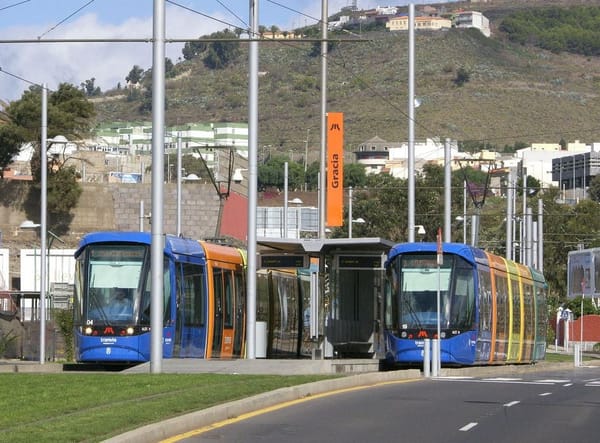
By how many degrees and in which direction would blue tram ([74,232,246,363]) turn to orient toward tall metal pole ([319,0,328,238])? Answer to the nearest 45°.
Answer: approximately 180°

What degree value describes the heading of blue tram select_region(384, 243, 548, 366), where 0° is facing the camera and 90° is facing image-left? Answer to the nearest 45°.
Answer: approximately 45°

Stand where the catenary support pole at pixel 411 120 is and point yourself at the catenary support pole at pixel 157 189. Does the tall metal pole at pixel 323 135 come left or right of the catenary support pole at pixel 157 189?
right

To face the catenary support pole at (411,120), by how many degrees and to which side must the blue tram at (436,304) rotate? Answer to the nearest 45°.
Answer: approximately 135° to its right

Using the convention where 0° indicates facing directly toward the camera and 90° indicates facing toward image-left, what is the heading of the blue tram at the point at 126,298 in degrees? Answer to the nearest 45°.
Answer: approximately 45°
